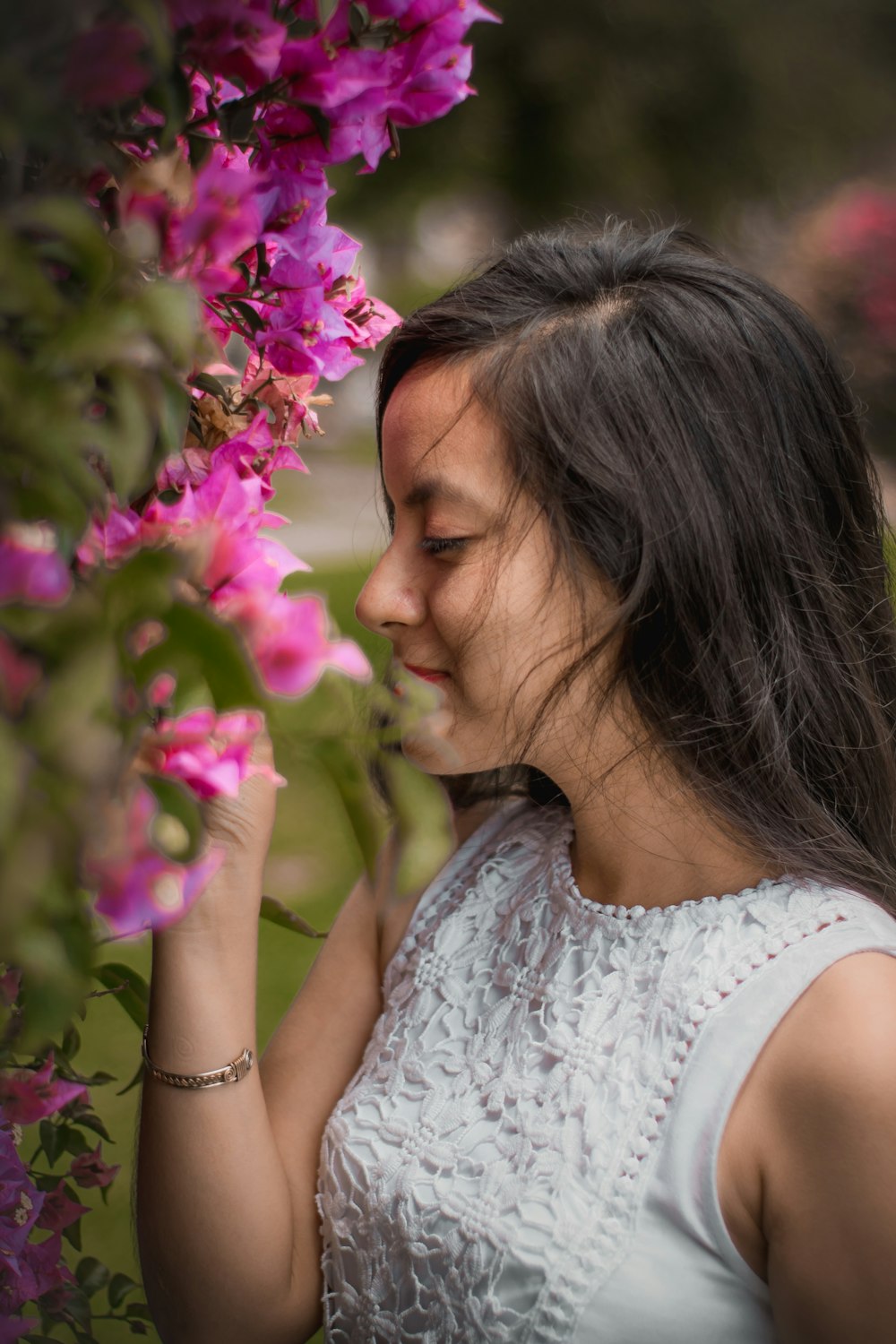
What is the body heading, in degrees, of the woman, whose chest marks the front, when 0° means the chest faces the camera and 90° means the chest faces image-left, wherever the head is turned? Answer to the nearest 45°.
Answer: approximately 45°

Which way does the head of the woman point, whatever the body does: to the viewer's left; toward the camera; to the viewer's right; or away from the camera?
to the viewer's left

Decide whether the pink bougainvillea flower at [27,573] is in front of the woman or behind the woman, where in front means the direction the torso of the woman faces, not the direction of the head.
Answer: in front
